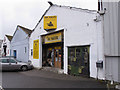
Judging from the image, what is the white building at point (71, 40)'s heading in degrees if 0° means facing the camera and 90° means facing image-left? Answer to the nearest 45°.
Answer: approximately 45°

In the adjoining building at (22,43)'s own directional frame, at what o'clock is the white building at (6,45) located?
The white building is roughly at 4 o'clock from the adjoining building.

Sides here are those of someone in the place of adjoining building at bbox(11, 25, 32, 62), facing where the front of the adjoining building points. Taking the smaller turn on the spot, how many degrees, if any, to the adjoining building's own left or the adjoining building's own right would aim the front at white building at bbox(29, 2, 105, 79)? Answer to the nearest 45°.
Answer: approximately 45° to the adjoining building's own left

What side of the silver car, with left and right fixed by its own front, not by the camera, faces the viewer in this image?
right

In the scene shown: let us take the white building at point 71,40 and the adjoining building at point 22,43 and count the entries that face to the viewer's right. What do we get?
0

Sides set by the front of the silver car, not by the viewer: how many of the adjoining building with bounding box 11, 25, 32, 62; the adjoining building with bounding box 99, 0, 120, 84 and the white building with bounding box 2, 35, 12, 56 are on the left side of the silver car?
2
